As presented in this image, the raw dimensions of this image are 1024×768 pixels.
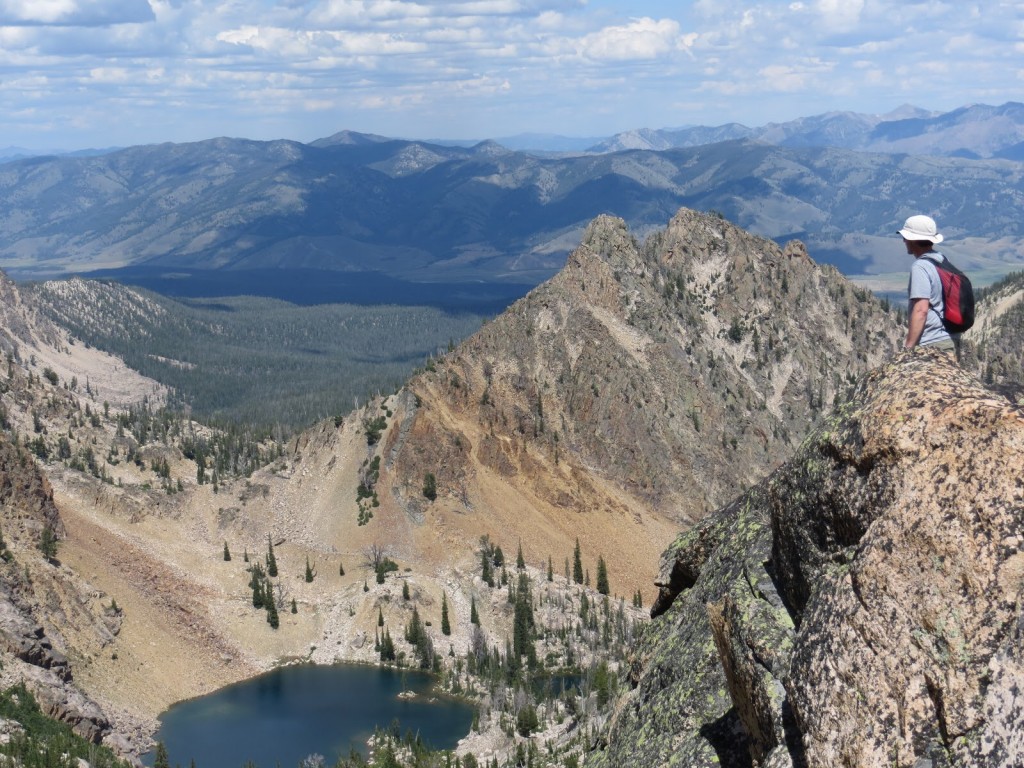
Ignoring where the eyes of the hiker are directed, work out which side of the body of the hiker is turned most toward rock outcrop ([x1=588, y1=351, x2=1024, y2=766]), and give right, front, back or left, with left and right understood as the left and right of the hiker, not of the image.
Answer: left

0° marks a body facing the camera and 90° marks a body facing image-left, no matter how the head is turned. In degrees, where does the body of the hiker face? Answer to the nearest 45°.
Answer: approximately 90°
